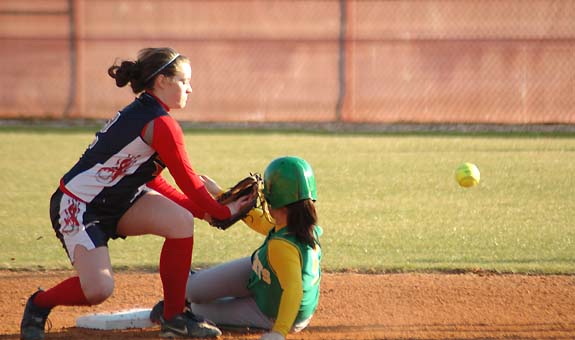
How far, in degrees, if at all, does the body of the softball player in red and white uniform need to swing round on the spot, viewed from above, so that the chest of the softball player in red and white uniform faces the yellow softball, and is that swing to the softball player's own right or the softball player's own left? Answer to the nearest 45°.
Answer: approximately 45° to the softball player's own left

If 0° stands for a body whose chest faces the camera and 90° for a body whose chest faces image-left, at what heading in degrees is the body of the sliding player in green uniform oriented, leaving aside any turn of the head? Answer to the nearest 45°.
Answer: approximately 90°

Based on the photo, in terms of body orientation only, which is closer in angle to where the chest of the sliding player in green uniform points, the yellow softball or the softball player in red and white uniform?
the softball player in red and white uniform

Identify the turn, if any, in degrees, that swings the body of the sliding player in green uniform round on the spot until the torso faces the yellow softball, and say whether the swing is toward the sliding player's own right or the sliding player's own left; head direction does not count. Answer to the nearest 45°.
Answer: approximately 135° to the sliding player's own right

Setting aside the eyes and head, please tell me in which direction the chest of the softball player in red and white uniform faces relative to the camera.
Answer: to the viewer's right

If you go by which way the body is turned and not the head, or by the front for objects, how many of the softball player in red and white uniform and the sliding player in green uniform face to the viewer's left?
1

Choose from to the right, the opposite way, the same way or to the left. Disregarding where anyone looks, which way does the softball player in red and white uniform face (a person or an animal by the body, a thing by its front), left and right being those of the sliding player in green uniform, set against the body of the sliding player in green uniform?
the opposite way

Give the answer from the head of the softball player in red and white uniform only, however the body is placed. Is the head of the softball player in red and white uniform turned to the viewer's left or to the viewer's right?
to the viewer's right
